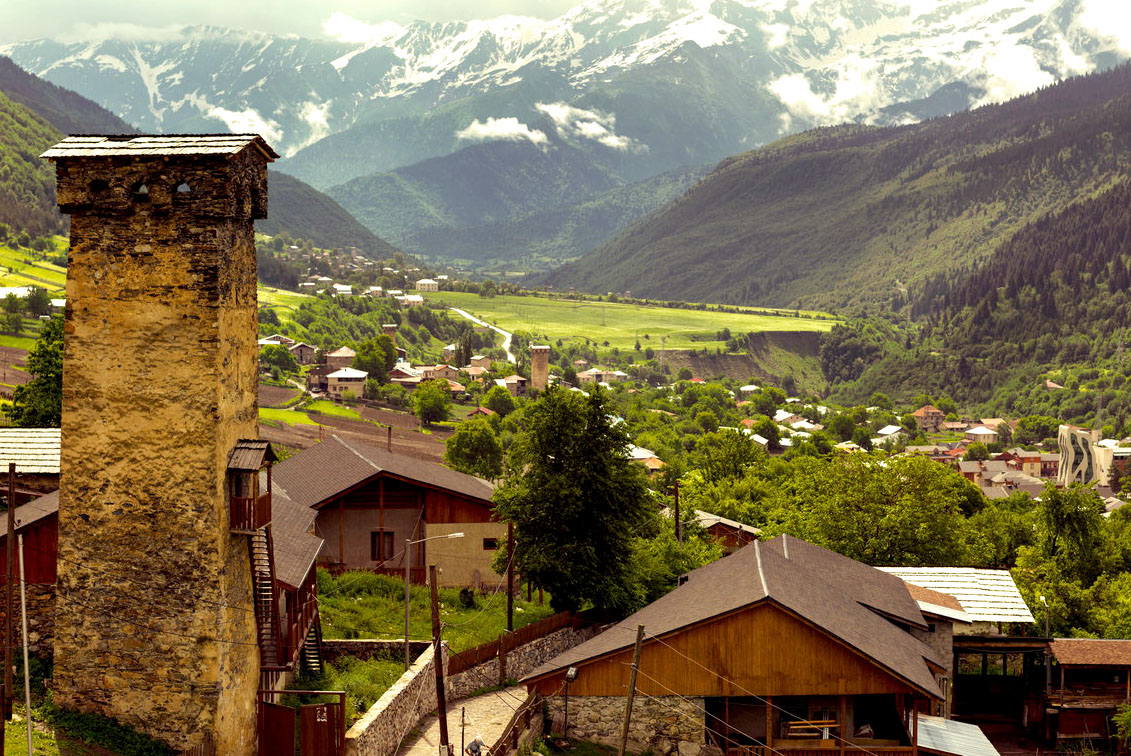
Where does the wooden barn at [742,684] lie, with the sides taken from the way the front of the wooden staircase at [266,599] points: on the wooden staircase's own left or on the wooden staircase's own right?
on the wooden staircase's own left

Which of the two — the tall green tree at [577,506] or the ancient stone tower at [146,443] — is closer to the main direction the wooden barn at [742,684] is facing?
the ancient stone tower
